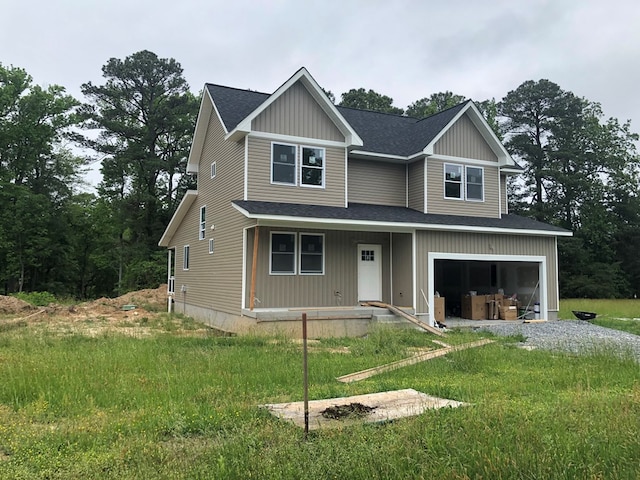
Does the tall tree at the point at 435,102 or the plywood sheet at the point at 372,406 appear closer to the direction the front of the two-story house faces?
the plywood sheet

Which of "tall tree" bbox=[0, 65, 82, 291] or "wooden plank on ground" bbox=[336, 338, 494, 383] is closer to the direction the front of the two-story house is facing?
the wooden plank on ground

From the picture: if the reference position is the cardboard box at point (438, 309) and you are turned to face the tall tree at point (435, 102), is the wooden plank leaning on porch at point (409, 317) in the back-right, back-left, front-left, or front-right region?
back-left

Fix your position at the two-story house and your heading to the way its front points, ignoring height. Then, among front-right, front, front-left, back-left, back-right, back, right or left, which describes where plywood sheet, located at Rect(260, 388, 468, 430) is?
front-right

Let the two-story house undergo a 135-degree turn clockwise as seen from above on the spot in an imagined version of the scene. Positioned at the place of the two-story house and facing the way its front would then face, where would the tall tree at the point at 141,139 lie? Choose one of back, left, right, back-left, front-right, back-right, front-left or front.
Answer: front-right

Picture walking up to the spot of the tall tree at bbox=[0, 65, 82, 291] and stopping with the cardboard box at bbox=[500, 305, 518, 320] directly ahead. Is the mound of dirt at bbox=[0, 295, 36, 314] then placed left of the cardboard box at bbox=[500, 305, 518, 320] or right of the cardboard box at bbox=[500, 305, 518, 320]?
right

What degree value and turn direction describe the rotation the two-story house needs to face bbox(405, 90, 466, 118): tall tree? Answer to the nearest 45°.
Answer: approximately 135° to its left

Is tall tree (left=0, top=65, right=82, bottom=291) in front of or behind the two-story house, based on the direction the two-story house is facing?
behind

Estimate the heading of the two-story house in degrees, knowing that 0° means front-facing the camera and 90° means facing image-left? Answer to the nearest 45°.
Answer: approximately 315°
